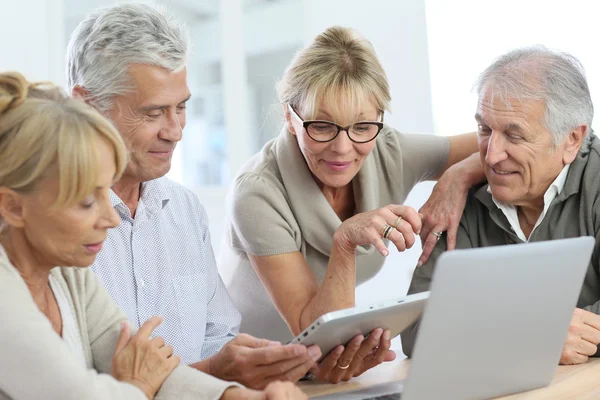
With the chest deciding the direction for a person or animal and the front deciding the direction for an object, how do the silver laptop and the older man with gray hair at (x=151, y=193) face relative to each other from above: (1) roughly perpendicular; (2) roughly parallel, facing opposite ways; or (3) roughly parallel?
roughly parallel, facing opposite ways

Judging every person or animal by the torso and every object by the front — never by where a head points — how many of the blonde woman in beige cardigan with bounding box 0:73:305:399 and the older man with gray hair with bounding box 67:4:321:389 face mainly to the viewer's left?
0

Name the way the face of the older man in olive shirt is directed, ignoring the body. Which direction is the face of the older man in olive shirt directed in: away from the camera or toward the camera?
toward the camera

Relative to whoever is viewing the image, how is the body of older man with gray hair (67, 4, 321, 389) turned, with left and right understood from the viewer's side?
facing the viewer and to the right of the viewer

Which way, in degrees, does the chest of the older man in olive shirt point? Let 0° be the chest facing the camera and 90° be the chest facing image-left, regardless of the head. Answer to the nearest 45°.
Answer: approximately 45°

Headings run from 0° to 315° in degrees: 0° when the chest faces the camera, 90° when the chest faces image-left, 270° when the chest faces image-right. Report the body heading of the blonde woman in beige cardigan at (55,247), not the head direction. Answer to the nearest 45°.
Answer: approximately 315°

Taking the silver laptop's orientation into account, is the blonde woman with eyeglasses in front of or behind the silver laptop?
in front

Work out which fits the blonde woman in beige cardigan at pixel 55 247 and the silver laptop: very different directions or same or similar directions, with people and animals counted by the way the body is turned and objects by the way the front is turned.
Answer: very different directions

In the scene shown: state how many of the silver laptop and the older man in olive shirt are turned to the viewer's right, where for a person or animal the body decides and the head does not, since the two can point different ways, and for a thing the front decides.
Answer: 0

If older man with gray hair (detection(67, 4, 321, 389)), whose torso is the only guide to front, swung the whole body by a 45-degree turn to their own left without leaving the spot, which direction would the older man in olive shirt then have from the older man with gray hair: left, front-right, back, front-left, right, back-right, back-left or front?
front

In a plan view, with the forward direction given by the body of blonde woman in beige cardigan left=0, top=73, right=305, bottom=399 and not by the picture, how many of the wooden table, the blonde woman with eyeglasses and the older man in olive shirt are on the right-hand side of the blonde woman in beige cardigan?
0

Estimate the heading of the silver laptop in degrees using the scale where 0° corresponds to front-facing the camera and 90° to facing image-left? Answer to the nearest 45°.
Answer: approximately 135°

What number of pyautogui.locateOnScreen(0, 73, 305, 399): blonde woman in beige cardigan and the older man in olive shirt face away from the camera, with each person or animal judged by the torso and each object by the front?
0

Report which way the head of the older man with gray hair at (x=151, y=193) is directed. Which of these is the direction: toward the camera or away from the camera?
toward the camera

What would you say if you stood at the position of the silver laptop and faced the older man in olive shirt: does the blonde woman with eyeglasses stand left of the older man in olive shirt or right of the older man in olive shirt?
left
